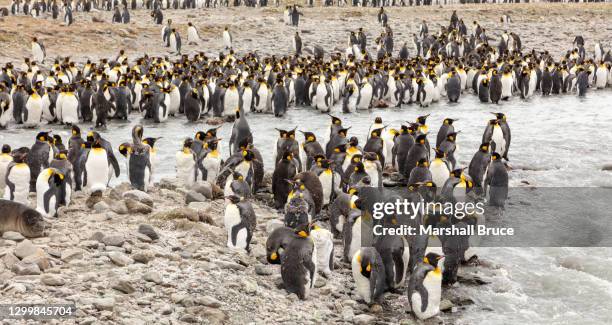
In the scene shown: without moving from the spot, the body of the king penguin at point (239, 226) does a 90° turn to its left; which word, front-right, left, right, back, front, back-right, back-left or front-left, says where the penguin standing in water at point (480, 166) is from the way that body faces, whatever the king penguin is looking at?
left

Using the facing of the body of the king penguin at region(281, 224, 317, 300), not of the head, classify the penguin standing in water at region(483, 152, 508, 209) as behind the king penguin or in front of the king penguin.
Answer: in front

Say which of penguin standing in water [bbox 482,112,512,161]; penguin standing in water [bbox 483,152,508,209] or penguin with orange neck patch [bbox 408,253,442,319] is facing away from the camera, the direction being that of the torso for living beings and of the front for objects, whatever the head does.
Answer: penguin standing in water [bbox 483,152,508,209]

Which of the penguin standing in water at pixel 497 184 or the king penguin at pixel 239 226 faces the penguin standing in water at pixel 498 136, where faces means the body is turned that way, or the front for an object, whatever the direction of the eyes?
the penguin standing in water at pixel 497 184

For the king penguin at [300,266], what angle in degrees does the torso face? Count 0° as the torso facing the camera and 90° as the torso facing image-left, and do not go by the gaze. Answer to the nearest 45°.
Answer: approximately 225°

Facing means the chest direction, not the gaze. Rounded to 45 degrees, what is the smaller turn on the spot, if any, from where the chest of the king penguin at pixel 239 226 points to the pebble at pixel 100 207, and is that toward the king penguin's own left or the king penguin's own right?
approximately 45° to the king penguin's own right

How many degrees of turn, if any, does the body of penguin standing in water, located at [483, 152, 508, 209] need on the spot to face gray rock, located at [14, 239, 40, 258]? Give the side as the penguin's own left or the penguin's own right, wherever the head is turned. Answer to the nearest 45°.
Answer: approximately 135° to the penguin's own left

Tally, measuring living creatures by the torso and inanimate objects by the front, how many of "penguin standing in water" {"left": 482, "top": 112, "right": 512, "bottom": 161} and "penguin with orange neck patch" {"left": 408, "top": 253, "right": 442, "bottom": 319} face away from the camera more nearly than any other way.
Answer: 0

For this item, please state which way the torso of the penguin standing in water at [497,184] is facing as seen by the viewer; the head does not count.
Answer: away from the camera

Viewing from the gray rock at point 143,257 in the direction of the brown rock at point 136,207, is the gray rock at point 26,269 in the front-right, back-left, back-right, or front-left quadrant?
back-left

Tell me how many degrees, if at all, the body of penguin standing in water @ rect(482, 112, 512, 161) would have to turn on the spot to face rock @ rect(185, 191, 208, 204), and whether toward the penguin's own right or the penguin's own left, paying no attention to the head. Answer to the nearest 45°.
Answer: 0° — it already faces it
